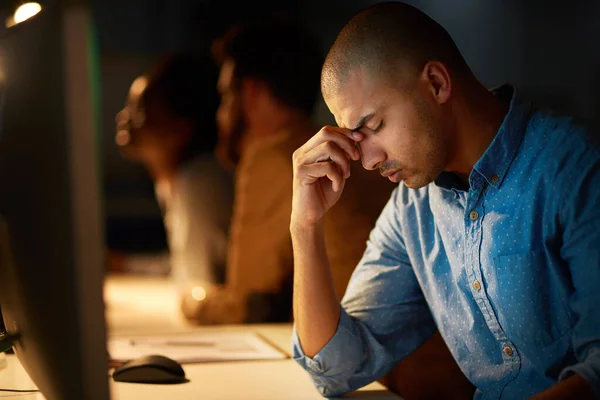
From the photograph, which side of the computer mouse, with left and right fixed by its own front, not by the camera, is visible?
left

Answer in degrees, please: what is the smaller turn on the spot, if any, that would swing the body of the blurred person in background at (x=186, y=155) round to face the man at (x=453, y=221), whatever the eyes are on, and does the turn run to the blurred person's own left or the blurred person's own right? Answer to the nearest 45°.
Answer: approximately 90° to the blurred person's own left

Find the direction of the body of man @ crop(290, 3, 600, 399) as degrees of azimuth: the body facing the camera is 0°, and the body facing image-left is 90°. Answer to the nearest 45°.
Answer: approximately 45°

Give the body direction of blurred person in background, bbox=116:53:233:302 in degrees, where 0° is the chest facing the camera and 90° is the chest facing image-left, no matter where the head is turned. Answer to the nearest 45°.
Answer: approximately 90°

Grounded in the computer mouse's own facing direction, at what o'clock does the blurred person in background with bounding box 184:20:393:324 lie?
The blurred person in background is roughly at 4 o'clock from the computer mouse.

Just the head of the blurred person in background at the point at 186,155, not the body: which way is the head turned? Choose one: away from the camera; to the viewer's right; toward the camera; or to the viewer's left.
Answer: to the viewer's left

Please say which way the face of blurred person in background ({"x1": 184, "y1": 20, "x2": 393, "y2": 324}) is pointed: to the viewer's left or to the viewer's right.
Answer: to the viewer's left

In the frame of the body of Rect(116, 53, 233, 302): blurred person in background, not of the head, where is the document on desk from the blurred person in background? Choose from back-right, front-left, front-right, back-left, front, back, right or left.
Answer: left
